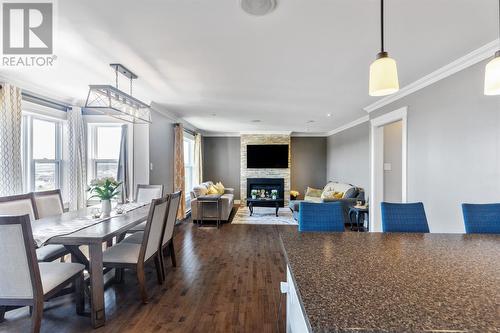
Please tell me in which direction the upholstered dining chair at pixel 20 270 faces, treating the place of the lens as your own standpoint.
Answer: facing away from the viewer and to the right of the viewer

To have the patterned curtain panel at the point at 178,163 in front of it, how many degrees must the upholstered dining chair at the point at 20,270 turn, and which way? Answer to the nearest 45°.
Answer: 0° — it already faces it

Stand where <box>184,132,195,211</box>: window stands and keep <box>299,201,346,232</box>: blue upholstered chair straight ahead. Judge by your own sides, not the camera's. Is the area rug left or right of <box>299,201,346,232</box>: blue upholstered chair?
left

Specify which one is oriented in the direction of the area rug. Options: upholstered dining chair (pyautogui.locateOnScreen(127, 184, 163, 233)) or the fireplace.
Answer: the fireplace

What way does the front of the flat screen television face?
toward the camera

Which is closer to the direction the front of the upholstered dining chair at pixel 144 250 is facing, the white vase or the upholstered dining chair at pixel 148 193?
the white vase

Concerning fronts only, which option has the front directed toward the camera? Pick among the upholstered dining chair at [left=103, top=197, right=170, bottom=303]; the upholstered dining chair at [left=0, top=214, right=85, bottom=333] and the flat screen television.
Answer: the flat screen television

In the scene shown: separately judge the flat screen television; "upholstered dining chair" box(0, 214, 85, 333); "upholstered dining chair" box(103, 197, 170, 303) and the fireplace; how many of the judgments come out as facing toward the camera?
2

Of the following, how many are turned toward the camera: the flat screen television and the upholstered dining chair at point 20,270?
1

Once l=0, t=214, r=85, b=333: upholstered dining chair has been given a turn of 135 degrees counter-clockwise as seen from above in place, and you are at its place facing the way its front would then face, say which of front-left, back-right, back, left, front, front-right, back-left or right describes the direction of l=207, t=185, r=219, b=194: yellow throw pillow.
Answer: back-right

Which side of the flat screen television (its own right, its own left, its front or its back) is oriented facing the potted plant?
front

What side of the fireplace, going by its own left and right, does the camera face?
front

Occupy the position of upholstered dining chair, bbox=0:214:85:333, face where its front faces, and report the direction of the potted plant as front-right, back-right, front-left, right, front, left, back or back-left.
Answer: front

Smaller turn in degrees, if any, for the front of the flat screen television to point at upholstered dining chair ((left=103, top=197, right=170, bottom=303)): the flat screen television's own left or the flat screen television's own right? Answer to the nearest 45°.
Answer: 0° — it already faces it

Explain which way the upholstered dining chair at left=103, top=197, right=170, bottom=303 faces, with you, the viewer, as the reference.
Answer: facing away from the viewer and to the left of the viewer

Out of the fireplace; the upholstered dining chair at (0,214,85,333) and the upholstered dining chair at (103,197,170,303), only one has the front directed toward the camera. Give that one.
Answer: the fireplace

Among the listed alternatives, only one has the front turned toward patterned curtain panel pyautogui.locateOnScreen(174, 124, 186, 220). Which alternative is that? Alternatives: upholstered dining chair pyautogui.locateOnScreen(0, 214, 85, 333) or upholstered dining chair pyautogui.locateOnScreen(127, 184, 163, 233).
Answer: upholstered dining chair pyautogui.locateOnScreen(0, 214, 85, 333)
